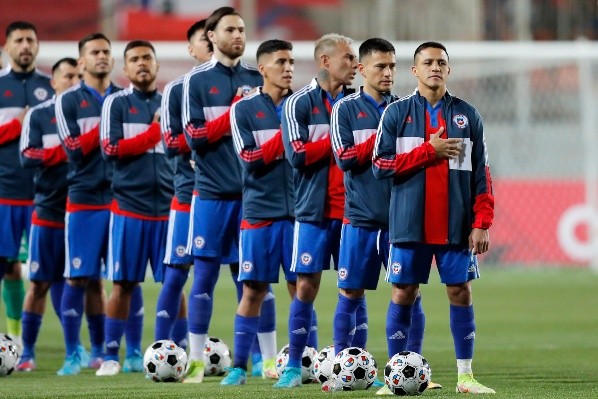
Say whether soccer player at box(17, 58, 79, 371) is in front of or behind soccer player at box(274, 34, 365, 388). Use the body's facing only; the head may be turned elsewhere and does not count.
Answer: behind

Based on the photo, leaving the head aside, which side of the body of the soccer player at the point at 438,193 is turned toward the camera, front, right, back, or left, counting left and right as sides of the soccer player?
front

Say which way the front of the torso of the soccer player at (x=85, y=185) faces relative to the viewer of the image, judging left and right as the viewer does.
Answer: facing the viewer and to the right of the viewer

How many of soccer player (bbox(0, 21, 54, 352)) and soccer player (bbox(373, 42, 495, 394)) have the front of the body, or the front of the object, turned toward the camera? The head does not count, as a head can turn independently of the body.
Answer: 2

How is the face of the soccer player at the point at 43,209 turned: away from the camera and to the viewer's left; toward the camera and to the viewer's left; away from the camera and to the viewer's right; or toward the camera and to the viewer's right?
toward the camera and to the viewer's right

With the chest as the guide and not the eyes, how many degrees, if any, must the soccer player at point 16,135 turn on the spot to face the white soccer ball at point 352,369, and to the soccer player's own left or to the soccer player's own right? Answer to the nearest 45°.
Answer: approximately 45° to the soccer player's own left

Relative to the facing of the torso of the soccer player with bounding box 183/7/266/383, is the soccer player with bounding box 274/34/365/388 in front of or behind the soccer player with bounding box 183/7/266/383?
in front

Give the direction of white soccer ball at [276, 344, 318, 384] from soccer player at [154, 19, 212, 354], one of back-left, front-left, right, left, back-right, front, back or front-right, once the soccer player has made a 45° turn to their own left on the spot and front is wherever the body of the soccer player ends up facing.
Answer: front-right

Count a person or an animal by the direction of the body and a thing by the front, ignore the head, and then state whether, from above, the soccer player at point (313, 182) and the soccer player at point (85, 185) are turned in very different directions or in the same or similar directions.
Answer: same or similar directions

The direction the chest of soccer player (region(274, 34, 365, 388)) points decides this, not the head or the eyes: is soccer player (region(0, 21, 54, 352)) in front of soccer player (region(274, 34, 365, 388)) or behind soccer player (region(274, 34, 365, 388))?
behind

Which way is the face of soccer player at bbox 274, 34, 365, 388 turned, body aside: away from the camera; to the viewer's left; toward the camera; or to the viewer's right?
to the viewer's right

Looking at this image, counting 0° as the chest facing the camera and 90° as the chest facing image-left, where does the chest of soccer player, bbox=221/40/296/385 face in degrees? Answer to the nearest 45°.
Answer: approximately 315°
